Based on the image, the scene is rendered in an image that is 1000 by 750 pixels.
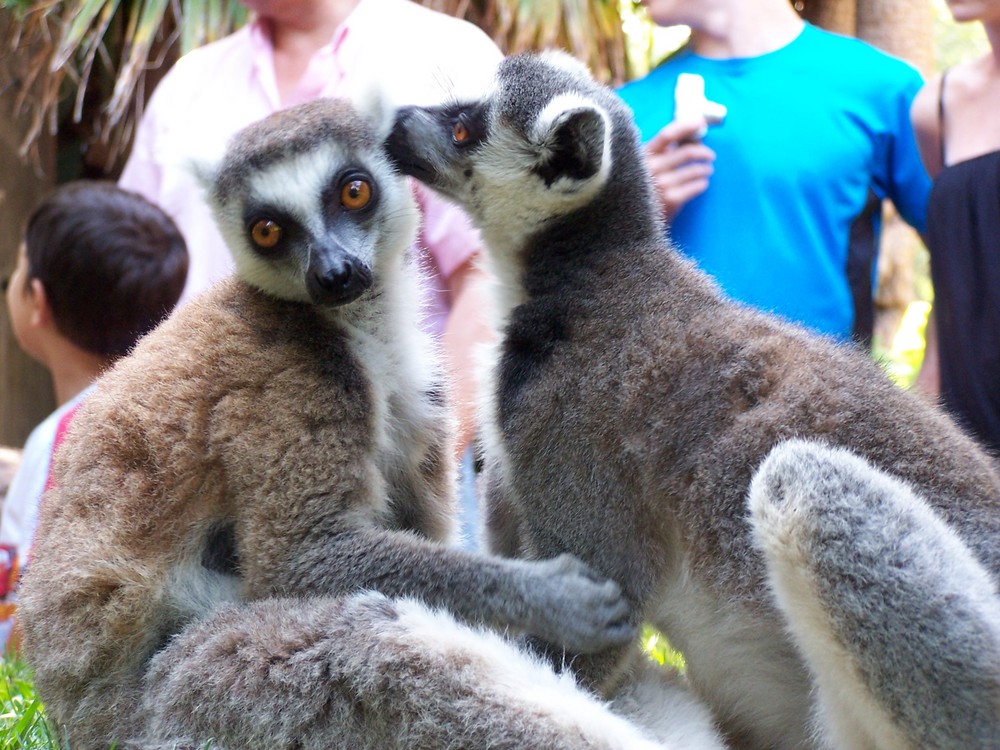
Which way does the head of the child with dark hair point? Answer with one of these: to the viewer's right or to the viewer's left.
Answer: to the viewer's left

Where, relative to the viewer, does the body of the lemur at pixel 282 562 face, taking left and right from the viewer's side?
facing the viewer and to the right of the viewer

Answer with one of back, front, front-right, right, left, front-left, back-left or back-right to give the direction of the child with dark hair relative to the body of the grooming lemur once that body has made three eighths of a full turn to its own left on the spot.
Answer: back

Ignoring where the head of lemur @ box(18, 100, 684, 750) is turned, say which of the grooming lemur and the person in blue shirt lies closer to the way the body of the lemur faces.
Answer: the grooming lemur

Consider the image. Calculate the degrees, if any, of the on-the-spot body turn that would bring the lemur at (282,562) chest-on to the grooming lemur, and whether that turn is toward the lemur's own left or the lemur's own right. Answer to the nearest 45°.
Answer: approximately 45° to the lemur's own left

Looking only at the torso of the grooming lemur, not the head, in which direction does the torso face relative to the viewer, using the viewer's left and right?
facing to the left of the viewer

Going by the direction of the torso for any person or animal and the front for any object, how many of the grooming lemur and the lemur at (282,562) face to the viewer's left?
1

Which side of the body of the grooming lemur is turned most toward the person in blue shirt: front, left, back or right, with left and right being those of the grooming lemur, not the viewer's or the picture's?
right

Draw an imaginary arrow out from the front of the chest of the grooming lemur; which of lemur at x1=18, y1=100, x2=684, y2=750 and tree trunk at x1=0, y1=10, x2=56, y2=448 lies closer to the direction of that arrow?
the lemur

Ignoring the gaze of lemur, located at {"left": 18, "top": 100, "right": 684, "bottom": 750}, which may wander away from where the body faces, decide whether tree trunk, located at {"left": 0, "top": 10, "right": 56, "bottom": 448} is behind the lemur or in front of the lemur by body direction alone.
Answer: behind

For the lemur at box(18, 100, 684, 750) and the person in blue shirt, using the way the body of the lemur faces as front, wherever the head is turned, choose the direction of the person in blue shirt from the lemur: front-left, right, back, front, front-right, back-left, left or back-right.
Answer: left

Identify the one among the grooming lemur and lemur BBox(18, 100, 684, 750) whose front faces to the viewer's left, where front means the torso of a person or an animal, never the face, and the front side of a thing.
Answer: the grooming lemur

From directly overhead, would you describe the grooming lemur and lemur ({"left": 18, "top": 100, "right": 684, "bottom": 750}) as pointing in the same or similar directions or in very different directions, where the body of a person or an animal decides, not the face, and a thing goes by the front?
very different directions

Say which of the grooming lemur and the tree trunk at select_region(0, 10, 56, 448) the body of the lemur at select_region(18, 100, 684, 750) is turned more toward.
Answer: the grooming lemur

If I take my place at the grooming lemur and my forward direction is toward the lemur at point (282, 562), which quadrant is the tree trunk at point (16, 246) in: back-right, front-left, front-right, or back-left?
front-right
